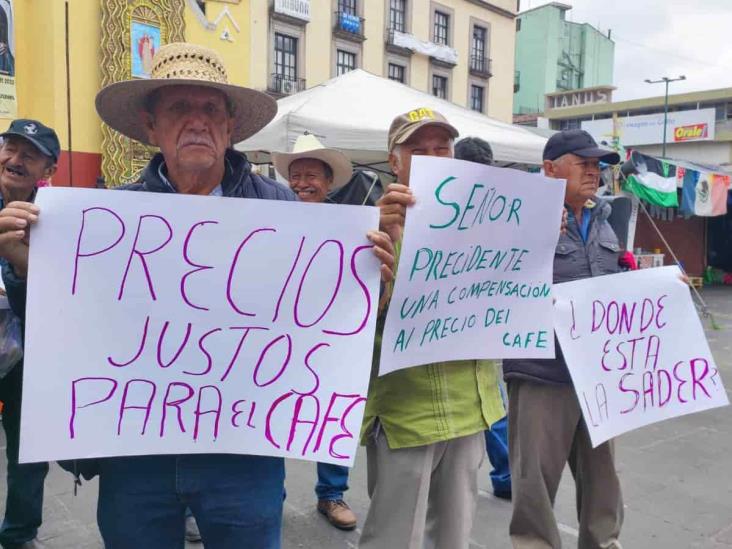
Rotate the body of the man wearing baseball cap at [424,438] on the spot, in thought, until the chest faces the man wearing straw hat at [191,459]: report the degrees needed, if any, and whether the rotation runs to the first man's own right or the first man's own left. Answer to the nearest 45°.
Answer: approximately 90° to the first man's own right

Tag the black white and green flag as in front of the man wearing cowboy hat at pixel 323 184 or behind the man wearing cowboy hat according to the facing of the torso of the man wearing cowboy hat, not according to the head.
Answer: behind

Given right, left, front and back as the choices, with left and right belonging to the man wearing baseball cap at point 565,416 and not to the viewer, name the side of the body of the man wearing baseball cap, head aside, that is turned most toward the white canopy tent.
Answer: back

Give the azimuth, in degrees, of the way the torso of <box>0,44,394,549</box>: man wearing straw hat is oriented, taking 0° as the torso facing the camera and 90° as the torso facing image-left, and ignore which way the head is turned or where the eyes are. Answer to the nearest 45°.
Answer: approximately 0°

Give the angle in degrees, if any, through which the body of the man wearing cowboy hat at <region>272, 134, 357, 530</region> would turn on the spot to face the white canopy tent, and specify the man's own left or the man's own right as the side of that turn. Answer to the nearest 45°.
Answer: approximately 180°

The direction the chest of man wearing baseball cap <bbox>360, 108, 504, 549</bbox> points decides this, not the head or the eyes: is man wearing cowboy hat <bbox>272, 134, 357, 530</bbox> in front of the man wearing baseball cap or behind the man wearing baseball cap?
behind

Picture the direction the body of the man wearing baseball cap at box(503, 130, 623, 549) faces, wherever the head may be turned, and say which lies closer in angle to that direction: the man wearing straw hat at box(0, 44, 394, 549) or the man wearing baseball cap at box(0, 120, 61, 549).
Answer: the man wearing straw hat

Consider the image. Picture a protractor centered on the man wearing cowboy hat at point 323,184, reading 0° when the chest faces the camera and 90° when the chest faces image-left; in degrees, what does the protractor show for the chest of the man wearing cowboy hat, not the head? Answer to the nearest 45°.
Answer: approximately 0°

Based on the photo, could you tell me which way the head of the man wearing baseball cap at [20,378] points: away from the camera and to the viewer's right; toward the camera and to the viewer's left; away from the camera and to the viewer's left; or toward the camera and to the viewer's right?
toward the camera and to the viewer's left

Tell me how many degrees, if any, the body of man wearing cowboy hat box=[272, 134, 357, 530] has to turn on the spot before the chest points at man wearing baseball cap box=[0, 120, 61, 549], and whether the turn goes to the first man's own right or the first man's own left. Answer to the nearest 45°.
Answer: approximately 45° to the first man's own right

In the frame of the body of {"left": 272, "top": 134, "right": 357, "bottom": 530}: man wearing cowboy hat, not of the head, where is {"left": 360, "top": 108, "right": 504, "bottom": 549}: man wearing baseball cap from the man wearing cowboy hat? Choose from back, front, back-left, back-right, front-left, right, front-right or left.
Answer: front

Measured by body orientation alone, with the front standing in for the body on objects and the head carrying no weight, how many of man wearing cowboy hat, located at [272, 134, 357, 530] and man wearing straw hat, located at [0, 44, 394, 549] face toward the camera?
2

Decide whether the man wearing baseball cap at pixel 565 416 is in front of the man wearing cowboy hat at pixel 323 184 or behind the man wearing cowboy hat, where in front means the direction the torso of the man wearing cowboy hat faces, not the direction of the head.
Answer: in front

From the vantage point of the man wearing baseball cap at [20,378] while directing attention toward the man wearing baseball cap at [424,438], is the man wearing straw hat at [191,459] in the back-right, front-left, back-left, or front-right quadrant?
front-right

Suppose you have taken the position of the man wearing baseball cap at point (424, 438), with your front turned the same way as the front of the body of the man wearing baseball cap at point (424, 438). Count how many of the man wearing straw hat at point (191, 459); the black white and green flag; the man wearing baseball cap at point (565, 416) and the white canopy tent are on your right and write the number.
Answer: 1

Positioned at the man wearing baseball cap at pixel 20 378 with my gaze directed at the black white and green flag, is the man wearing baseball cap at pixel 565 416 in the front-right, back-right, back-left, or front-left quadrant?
front-right
